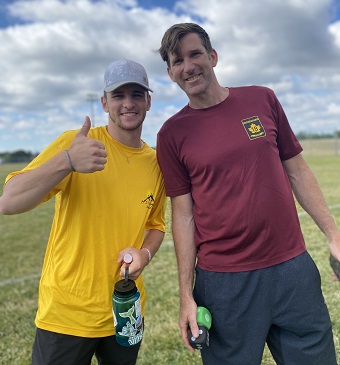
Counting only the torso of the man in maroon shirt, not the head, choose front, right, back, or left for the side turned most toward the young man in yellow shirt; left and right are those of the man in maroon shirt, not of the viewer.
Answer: right

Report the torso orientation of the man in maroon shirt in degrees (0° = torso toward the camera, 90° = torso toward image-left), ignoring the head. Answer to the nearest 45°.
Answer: approximately 0°
